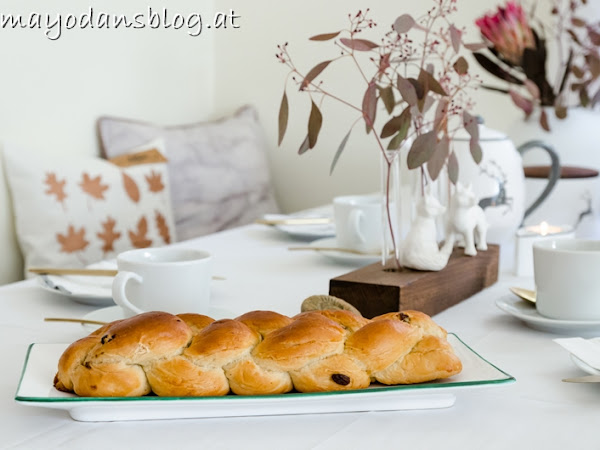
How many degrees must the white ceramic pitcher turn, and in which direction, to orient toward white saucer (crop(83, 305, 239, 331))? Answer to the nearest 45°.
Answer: approximately 45° to its left

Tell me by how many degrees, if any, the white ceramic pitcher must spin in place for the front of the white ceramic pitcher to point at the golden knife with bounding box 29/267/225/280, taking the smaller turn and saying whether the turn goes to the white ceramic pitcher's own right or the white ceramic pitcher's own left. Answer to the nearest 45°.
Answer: approximately 45° to the white ceramic pitcher's own left

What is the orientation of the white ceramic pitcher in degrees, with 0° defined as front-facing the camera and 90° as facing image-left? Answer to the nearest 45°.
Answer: approximately 90°
